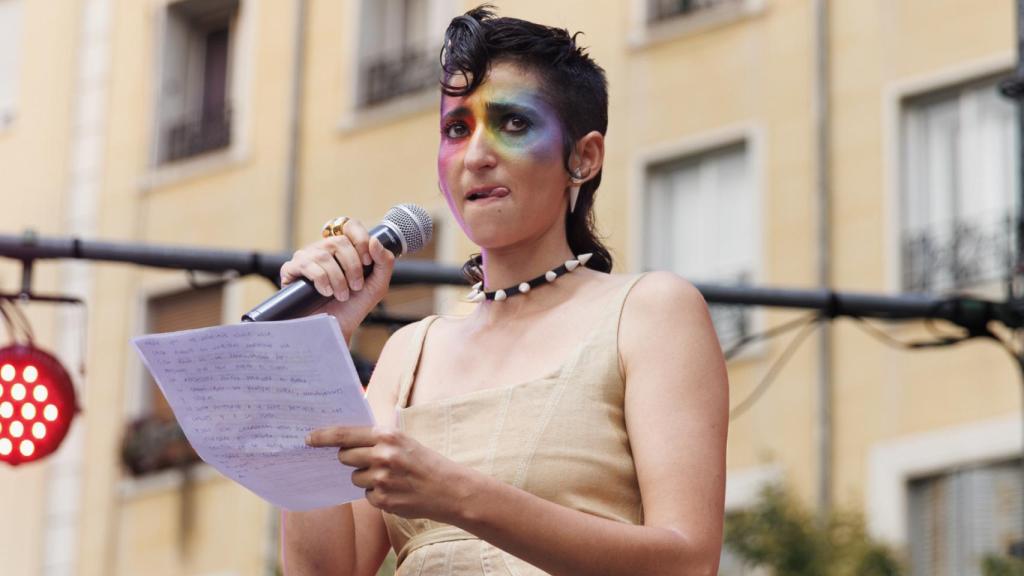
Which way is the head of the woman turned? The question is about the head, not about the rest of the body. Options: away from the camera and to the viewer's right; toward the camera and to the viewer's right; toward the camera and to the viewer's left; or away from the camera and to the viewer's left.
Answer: toward the camera and to the viewer's left

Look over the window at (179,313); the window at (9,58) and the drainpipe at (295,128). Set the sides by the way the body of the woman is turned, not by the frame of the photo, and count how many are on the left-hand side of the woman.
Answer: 0

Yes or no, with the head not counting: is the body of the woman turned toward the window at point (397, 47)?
no

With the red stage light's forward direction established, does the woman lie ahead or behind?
ahead

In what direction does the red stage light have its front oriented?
toward the camera

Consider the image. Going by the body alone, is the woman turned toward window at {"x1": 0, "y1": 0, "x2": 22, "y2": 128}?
no

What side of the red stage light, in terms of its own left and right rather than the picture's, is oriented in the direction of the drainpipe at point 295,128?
back

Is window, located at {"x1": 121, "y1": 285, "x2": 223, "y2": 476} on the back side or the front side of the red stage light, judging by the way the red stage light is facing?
on the back side

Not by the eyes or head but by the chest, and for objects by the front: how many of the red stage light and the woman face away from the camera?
0

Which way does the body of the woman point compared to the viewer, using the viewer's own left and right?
facing the viewer and to the left of the viewer

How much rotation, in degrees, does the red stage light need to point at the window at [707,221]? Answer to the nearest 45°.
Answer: approximately 135° to its left
